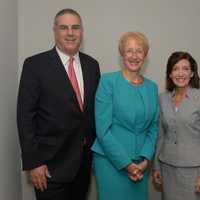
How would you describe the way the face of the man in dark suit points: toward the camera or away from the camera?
toward the camera

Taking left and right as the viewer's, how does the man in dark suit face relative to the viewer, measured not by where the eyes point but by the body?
facing the viewer and to the right of the viewer

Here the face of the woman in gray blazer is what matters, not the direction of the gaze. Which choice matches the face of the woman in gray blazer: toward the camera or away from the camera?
toward the camera

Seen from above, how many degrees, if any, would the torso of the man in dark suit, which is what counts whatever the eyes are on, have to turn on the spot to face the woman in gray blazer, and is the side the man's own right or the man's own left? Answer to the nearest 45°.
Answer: approximately 45° to the man's own left

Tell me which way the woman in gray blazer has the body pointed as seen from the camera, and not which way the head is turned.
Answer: toward the camera

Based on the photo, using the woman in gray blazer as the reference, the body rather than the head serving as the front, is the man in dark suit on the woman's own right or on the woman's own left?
on the woman's own right

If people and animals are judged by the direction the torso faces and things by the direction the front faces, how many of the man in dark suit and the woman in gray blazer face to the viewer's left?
0
